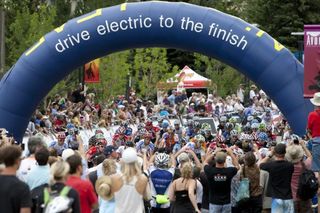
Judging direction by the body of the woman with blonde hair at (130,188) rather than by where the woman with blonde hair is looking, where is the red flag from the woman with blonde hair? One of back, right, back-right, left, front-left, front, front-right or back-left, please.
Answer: front

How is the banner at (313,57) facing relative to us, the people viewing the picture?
facing the viewer

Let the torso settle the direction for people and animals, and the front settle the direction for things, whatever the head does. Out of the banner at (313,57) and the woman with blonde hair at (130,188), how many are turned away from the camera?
1

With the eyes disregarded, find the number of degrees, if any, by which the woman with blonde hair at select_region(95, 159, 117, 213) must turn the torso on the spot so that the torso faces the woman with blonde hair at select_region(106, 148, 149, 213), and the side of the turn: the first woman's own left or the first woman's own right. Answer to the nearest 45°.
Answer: approximately 90° to the first woman's own right

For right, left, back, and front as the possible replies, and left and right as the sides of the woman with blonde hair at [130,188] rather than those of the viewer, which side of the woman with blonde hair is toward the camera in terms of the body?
back

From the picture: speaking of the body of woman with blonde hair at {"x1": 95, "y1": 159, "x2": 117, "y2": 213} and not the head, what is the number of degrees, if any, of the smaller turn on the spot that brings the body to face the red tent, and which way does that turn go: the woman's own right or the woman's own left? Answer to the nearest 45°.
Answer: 0° — they already face it

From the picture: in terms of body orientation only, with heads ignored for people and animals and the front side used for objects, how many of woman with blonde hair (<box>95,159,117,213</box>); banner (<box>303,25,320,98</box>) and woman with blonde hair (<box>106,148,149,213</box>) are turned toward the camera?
1

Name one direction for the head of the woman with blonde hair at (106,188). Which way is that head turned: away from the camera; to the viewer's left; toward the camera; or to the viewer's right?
away from the camera

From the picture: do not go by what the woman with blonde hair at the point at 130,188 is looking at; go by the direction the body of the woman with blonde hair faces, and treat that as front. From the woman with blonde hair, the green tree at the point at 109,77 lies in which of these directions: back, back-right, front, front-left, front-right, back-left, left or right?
front

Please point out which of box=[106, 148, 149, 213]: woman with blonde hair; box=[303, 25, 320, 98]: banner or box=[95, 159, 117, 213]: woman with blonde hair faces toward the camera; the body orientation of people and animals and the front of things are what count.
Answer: the banner

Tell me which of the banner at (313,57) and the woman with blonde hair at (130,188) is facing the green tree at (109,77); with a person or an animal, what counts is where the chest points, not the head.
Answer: the woman with blonde hair

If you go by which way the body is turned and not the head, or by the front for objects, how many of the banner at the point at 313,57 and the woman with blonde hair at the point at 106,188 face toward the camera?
1

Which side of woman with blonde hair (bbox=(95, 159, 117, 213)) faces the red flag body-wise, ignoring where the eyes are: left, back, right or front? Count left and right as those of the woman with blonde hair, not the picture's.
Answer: front

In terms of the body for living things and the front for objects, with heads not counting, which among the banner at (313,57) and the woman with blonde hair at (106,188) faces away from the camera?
the woman with blonde hair

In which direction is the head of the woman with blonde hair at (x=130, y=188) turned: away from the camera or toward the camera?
away from the camera

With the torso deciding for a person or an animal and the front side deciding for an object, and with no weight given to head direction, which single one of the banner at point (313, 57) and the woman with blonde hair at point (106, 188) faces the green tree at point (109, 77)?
the woman with blonde hair

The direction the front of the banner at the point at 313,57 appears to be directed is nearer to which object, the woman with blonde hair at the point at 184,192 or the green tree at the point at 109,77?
the woman with blonde hair

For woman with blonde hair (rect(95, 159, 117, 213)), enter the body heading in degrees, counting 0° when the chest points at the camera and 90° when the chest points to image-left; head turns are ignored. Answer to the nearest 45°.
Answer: approximately 180°
